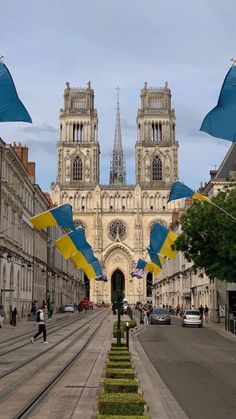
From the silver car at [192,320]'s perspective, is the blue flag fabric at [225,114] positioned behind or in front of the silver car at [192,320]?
behind

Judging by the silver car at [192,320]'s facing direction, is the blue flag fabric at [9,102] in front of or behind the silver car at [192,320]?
behind

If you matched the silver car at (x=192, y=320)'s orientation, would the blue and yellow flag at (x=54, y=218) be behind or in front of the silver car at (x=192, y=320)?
behind

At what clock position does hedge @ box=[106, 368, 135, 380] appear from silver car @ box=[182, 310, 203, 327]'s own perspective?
The hedge is roughly at 6 o'clock from the silver car.

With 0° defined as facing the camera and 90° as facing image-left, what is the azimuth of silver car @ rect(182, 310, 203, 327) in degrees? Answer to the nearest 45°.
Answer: approximately 180°

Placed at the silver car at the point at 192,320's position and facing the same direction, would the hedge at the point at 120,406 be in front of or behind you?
behind

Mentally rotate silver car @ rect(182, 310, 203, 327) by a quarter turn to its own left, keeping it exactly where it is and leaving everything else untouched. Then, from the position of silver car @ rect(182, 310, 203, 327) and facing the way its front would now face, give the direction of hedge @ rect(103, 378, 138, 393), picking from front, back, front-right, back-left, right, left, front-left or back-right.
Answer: left
